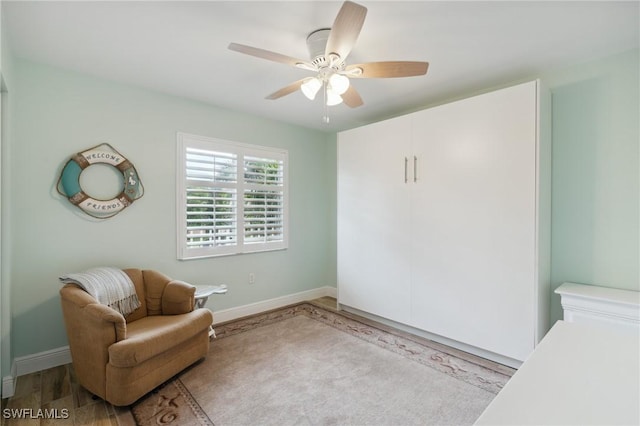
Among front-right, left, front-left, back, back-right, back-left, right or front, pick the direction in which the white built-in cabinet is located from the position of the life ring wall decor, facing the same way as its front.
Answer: front-left

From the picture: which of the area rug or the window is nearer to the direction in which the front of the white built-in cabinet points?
the area rug

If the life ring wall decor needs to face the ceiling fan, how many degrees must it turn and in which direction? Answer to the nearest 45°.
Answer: approximately 45° to its left

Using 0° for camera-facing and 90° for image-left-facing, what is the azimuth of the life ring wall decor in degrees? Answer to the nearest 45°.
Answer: approximately 0°

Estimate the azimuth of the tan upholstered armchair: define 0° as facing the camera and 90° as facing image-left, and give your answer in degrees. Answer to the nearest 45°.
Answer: approximately 315°
